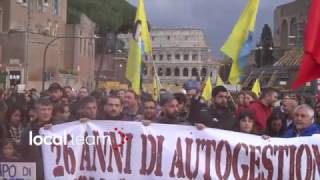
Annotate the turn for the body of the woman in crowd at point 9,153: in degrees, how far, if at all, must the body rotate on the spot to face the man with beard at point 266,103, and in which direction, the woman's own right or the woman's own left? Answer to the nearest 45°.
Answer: approximately 90° to the woman's own left
